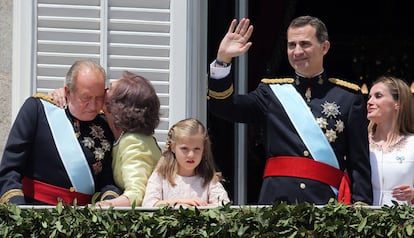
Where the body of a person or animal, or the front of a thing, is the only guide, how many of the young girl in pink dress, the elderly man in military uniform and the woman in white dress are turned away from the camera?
0

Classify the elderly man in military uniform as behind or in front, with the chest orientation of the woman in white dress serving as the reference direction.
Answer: in front

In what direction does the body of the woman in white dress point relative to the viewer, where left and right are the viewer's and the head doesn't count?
facing the viewer and to the left of the viewer

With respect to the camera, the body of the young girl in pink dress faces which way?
toward the camera

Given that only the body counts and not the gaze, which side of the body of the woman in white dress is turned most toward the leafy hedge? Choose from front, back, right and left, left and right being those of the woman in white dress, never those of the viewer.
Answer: front

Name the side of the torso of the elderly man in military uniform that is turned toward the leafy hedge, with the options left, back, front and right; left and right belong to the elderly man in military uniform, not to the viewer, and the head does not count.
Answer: front

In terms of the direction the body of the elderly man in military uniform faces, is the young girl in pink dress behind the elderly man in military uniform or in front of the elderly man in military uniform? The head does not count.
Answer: in front

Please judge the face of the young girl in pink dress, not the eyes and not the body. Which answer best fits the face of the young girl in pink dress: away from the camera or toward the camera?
toward the camera

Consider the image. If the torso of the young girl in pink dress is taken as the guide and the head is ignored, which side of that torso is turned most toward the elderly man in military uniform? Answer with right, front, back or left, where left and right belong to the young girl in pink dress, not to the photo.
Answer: right

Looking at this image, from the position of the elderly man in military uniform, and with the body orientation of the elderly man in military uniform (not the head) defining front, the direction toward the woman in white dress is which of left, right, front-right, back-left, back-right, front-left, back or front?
front-left

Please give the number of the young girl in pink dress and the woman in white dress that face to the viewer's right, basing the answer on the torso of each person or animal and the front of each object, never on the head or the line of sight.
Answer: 0

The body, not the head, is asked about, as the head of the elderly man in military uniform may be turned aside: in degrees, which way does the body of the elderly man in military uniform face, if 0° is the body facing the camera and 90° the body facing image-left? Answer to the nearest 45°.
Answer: approximately 315°
